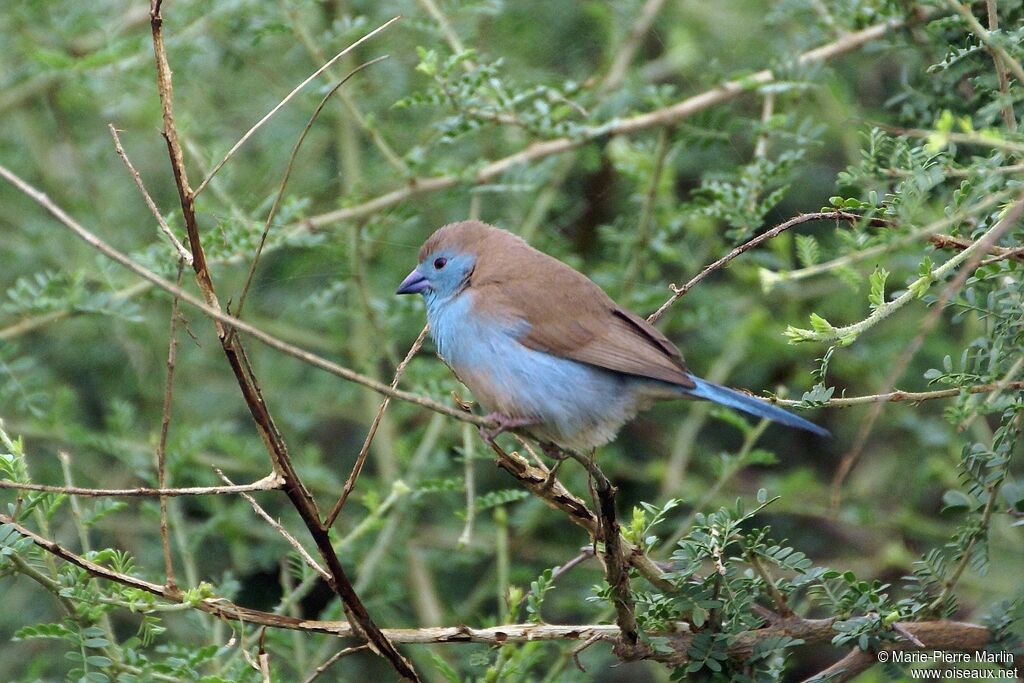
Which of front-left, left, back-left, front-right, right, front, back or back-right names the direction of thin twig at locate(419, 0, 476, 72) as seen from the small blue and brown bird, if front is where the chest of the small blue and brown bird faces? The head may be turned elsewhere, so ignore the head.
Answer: right

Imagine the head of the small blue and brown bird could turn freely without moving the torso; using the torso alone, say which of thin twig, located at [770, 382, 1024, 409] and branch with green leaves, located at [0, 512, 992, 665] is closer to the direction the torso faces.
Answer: the branch with green leaves

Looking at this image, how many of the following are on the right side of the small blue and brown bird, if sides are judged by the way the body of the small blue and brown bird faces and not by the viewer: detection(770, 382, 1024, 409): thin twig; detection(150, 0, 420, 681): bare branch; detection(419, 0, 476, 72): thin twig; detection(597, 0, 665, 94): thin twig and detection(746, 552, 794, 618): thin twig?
2

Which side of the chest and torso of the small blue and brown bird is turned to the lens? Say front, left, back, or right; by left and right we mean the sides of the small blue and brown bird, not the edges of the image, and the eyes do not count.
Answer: left

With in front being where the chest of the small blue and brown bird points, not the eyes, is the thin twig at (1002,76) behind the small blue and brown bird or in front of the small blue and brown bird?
behind

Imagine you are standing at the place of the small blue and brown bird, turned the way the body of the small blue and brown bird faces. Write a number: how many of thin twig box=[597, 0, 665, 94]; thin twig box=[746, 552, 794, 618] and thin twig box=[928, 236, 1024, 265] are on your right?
1

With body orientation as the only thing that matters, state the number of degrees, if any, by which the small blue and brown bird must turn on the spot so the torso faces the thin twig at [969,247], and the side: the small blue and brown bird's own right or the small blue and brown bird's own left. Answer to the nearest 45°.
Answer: approximately 135° to the small blue and brown bird's own left
